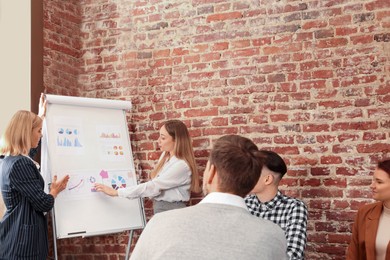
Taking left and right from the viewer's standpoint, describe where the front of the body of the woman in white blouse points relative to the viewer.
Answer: facing to the left of the viewer

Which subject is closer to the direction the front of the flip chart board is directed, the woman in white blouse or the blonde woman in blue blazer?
the woman in white blouse

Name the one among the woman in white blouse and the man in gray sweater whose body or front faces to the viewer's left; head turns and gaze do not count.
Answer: the woman in white blouse

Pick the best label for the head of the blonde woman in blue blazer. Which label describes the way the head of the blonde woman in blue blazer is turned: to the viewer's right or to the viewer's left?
to the viewer's right

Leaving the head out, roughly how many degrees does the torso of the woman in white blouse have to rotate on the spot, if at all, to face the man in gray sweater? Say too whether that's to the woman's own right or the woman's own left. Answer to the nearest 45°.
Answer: approximately 90° to the woman's own left

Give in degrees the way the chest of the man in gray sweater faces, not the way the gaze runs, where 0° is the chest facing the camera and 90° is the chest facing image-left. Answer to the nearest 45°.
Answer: approximately 180°

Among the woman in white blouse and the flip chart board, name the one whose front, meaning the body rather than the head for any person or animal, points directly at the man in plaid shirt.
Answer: the flip chart board

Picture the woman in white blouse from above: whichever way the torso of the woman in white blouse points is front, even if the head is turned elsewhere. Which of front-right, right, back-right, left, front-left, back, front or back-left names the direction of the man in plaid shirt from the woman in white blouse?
back-left

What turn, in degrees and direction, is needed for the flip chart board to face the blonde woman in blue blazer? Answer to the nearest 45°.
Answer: approximately 90° to its right

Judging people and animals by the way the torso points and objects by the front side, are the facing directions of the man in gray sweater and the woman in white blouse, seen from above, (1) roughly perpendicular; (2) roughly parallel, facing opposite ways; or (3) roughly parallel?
roughly perpendicular
